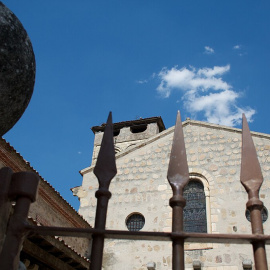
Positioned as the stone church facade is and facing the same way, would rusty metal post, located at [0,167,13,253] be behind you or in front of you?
in front

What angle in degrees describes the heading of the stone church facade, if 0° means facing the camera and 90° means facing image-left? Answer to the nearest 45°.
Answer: approximately 0°

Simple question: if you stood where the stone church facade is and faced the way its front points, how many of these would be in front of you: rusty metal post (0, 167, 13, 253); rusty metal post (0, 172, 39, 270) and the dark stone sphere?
3

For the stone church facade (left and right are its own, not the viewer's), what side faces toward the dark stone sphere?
front

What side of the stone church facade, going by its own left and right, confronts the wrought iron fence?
front
